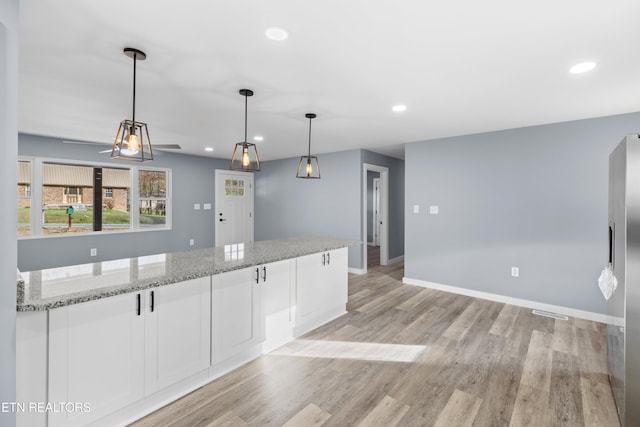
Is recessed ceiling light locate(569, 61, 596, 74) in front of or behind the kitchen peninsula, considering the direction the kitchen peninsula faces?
in front

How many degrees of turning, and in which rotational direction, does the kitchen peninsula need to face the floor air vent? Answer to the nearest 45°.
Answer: approximately 45° to its left

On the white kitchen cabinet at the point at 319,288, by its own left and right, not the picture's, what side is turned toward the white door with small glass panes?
back

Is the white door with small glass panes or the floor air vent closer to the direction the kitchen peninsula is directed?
the floor air vent

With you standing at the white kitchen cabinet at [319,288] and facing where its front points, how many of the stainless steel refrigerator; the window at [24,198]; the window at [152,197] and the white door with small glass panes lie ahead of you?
1

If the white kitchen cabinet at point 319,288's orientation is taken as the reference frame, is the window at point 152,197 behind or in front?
behind

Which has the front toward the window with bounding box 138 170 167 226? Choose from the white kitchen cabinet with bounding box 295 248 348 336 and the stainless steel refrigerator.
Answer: the stainless steel refrigerator

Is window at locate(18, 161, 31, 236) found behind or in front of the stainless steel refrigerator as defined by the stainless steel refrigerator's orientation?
in front

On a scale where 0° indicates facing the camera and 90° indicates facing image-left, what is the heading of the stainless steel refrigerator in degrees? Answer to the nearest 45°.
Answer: approximately 90°

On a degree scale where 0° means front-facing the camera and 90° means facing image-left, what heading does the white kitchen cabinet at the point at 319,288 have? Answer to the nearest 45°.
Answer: approximately 315°

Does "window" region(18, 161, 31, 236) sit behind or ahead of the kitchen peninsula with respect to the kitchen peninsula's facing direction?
behind

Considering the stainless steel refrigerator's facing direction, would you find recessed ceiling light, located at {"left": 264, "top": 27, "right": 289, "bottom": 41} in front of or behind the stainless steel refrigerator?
in front

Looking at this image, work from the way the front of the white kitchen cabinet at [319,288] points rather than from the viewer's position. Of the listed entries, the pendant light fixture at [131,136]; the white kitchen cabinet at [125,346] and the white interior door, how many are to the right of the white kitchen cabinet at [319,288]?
2

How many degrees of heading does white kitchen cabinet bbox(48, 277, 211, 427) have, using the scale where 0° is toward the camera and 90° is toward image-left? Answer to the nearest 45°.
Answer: approximately 315°

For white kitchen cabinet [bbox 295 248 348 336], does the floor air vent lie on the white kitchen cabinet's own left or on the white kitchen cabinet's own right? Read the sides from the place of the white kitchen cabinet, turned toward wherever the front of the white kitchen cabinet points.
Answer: on the white kitchen cabinet's own left

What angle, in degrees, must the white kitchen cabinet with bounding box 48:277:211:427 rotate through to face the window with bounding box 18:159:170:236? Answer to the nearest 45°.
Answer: approximately 135° to its left
